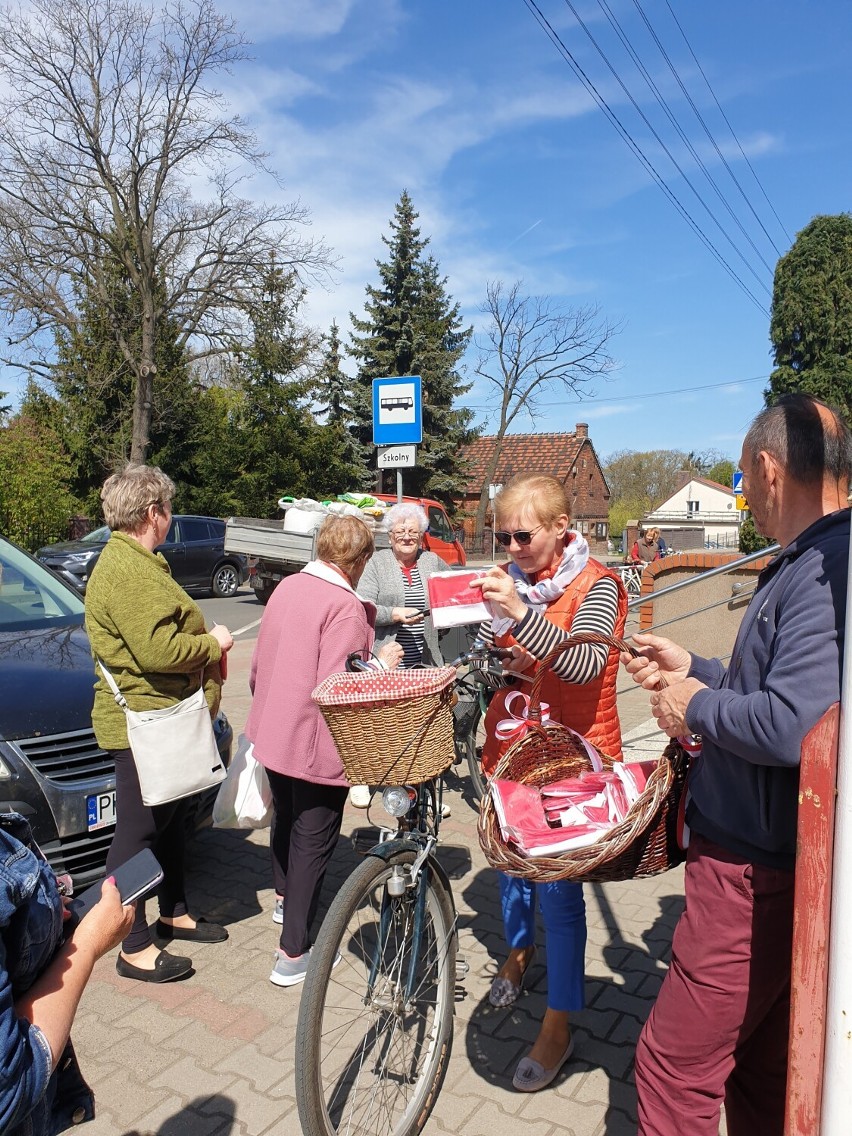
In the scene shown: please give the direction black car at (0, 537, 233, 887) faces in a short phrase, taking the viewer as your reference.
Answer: facing the viewer and to the right of the viewer

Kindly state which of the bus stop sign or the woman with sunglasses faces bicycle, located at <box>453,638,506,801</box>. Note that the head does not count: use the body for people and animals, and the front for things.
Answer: the bus stop sign

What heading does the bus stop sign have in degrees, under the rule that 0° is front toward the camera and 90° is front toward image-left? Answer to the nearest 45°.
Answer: approximately 0°

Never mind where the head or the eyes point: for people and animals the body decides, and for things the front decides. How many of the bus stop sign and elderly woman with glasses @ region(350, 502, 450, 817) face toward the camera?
2

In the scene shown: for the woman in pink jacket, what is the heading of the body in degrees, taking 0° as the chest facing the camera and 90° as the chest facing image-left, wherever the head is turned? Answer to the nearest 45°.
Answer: approximately 225°

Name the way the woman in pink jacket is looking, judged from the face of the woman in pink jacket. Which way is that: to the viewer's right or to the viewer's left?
to the viewer's right

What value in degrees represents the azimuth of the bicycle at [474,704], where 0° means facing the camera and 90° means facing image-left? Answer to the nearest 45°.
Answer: approximately 0°

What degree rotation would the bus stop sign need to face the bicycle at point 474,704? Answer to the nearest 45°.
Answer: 0° — it already faces it

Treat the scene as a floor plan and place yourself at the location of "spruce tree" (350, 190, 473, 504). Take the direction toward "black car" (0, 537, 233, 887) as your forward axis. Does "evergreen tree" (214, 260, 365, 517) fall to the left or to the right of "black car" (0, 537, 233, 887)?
right

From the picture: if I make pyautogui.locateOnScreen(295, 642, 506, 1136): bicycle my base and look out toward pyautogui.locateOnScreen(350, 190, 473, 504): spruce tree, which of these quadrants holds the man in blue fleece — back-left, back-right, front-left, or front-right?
back-right
